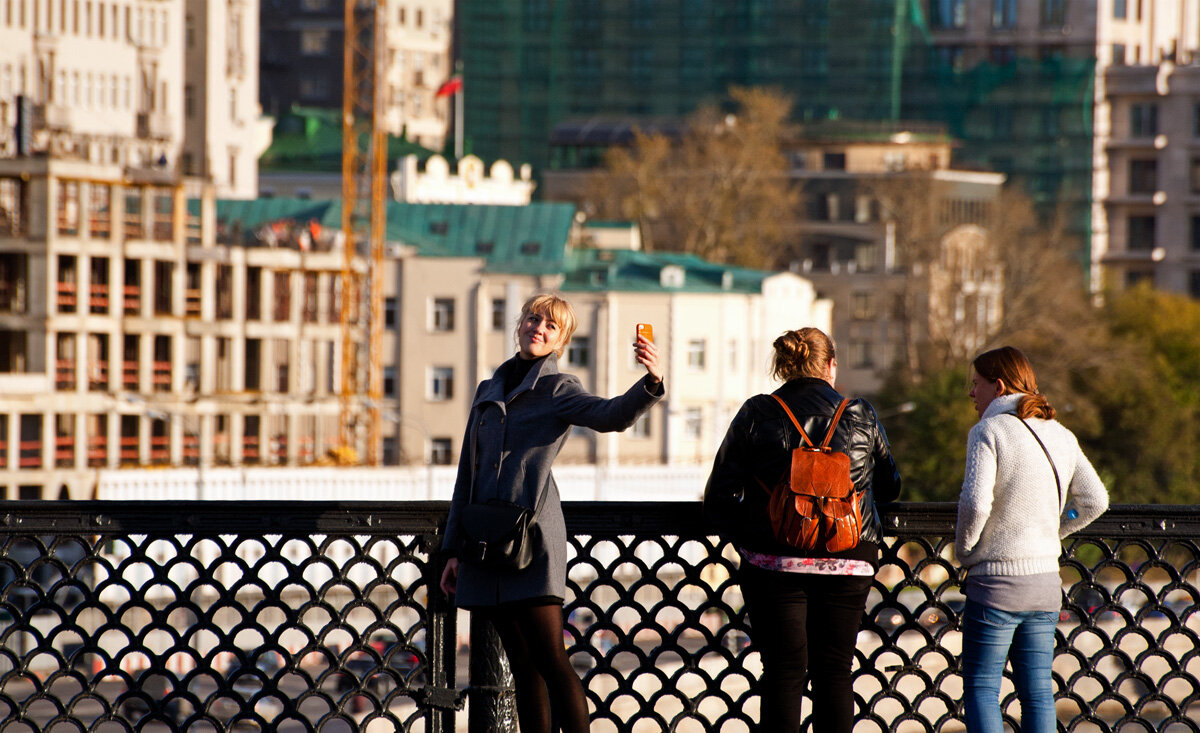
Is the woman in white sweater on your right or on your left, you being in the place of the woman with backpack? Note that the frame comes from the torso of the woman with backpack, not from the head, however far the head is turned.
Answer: on your right

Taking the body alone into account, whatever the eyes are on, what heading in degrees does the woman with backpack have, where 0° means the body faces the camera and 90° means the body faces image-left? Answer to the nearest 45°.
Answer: approximately 180°

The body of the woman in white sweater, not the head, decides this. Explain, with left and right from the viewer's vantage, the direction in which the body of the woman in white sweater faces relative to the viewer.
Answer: facing away from the viewer and to the left of the viewer

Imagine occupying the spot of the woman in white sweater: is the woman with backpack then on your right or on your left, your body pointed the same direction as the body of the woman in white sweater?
on your left
